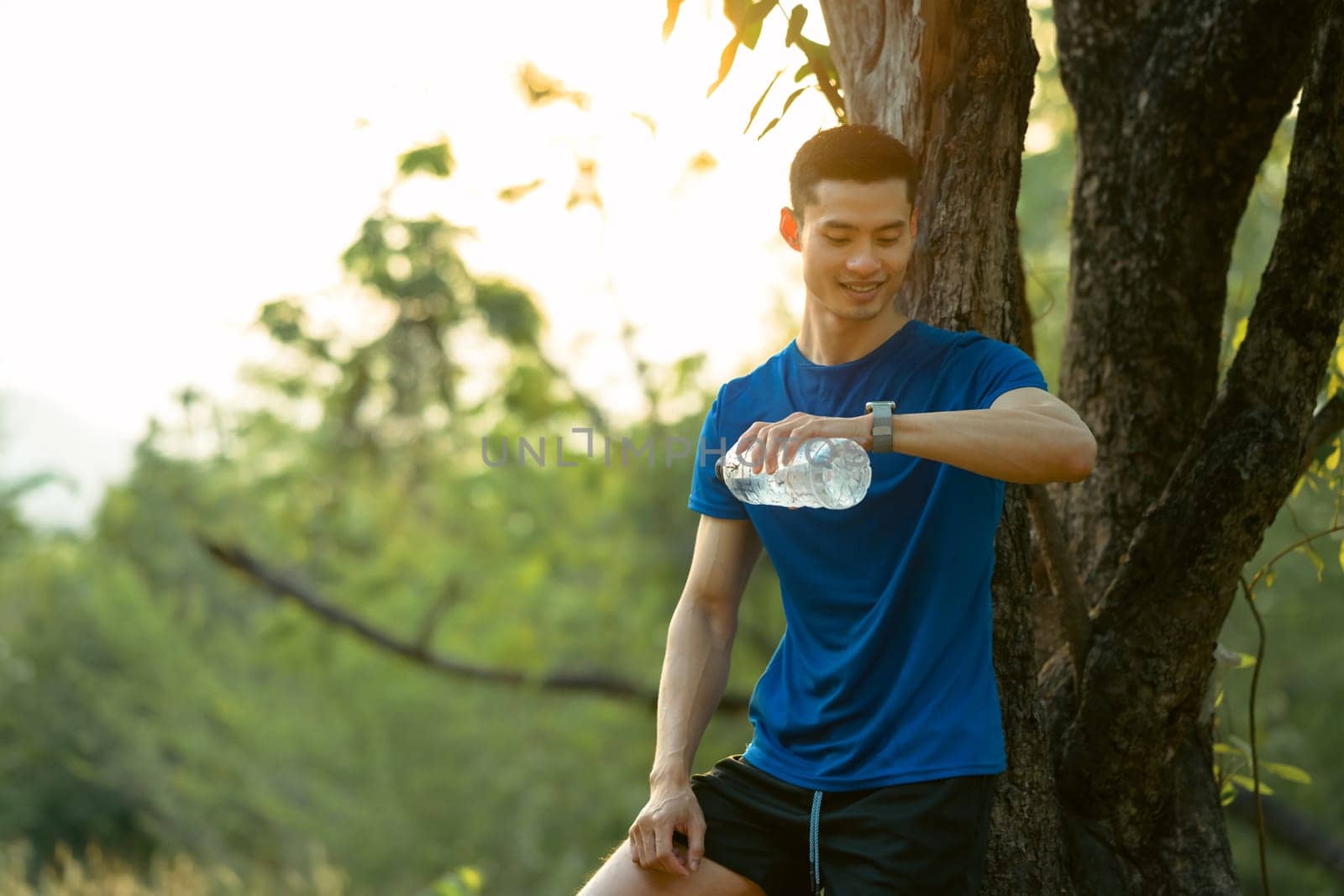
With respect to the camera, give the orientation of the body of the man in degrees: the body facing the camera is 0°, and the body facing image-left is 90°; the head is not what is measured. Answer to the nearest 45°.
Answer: approximately 0°

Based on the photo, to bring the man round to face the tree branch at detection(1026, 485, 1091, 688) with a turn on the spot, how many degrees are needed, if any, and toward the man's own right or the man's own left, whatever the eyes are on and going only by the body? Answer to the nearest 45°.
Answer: approximately 135° to the man's own left

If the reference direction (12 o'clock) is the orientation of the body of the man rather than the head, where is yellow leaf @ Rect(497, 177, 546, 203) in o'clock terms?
The yellow leaf is roughly at 5 o'clock from the man.

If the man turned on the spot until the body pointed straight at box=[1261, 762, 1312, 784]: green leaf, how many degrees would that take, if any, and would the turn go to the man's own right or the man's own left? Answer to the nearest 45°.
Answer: approximately 135° to the man's own left
